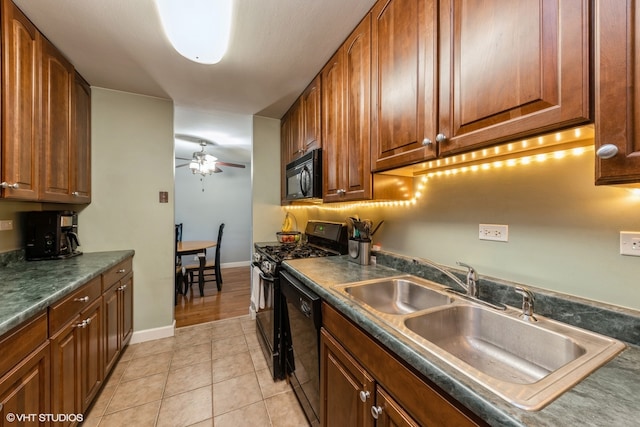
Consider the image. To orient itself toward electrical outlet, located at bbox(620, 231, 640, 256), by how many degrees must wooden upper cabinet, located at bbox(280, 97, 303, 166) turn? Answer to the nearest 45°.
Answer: approximately 135° to its left

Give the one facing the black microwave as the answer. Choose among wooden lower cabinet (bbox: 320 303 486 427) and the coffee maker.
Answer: the coffee maker

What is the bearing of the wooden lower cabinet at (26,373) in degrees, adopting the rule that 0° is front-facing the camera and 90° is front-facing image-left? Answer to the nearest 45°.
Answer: approximately 315°

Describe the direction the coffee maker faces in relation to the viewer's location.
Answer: facing the viewer and to the right of the viewer

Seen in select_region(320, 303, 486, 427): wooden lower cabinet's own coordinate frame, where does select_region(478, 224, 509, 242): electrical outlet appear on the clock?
The electrical outlet is roughly at 6 o'clock from the wooden lower cabinet.

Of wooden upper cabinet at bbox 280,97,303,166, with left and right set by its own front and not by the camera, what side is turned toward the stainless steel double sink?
left

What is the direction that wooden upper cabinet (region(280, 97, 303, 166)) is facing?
to the viewer's left

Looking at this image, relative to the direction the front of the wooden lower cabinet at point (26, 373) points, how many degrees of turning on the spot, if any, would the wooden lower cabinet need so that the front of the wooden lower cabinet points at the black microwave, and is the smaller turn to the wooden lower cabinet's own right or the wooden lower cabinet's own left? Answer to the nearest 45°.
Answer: approximately 45° to the wooden lower cabinet's own left

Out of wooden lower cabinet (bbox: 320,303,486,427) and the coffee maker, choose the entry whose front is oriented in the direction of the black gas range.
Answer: the coffee maker

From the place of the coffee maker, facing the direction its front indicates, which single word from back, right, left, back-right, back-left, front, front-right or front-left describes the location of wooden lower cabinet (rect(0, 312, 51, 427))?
front-right

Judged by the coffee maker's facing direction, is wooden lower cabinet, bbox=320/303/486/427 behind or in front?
in front

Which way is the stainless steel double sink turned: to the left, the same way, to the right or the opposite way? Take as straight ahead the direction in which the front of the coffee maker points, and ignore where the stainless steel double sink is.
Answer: the opposite way

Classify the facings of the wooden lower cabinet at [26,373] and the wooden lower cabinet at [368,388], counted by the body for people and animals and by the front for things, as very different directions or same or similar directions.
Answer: very different directions

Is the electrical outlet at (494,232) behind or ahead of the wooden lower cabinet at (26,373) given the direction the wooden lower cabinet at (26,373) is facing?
ahead

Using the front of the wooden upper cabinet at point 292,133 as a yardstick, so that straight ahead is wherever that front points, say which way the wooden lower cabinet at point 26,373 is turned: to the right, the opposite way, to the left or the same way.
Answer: the opposite way
